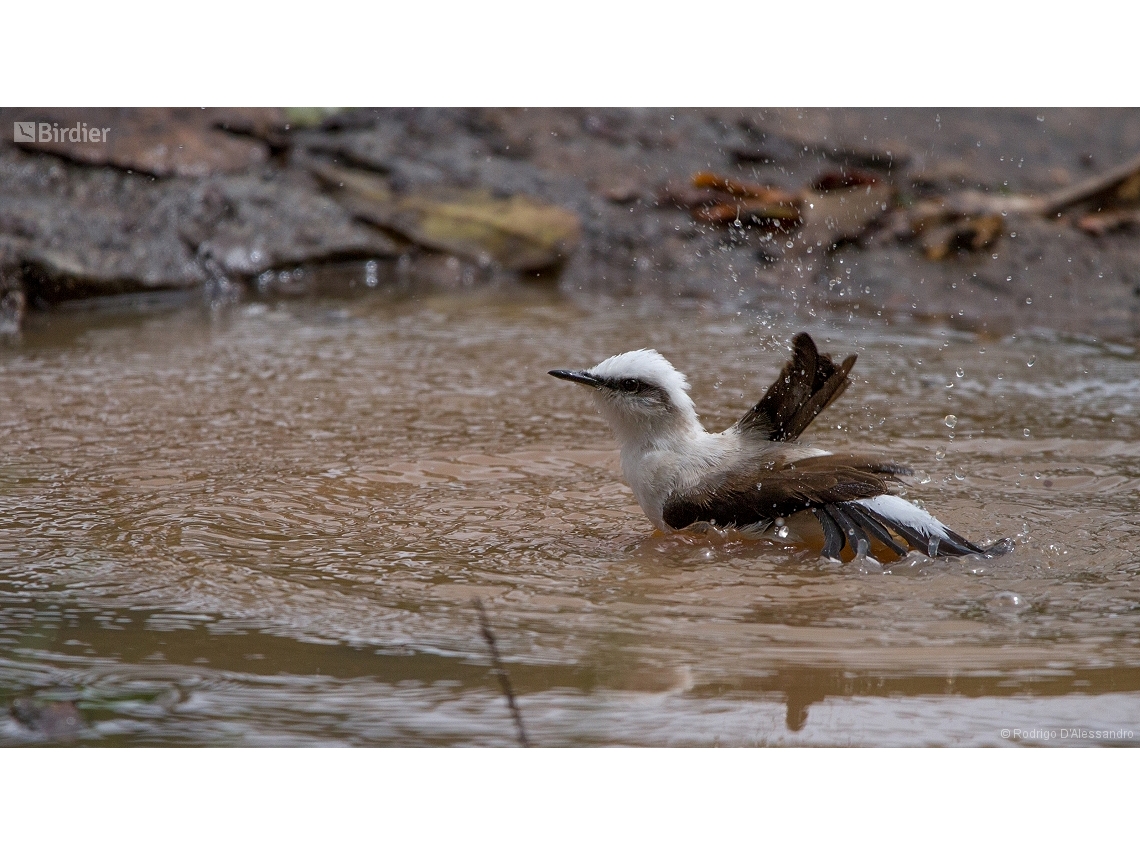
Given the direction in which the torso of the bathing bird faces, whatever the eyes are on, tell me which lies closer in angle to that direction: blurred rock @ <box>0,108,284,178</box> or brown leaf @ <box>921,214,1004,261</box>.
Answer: the blurred rock

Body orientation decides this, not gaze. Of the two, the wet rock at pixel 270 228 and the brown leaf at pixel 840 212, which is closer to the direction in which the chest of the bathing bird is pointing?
the wet rock

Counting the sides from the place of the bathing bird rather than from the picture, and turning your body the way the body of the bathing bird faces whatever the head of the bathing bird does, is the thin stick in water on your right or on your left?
on your left

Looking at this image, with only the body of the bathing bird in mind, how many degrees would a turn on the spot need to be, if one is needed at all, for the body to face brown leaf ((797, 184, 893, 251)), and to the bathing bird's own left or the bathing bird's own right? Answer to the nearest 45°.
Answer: approximately 90° to the bathing bird's own right

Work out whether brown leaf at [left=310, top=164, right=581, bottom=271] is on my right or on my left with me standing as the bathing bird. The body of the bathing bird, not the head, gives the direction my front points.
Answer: on my right

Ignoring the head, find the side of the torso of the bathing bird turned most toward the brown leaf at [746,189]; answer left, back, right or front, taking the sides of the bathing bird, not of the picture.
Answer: right

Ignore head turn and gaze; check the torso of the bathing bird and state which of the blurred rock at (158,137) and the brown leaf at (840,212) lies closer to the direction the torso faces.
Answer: the blurred rock

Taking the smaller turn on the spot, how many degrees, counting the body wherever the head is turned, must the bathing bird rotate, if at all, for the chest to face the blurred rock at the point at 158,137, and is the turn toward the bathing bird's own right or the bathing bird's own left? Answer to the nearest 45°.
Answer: approximately 45° to the bathing bird's own right

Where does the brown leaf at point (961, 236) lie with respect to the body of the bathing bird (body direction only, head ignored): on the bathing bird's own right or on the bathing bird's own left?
on the bathing bird's own right

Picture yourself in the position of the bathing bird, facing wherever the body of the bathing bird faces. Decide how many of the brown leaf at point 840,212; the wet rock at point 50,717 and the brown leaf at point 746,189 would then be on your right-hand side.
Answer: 2

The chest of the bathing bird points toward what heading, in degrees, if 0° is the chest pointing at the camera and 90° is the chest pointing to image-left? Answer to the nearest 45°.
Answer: approximately 90°

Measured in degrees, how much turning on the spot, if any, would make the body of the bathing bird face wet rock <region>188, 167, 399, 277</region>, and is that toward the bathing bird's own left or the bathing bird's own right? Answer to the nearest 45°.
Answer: approximately 45° to the bathing bird's own right
